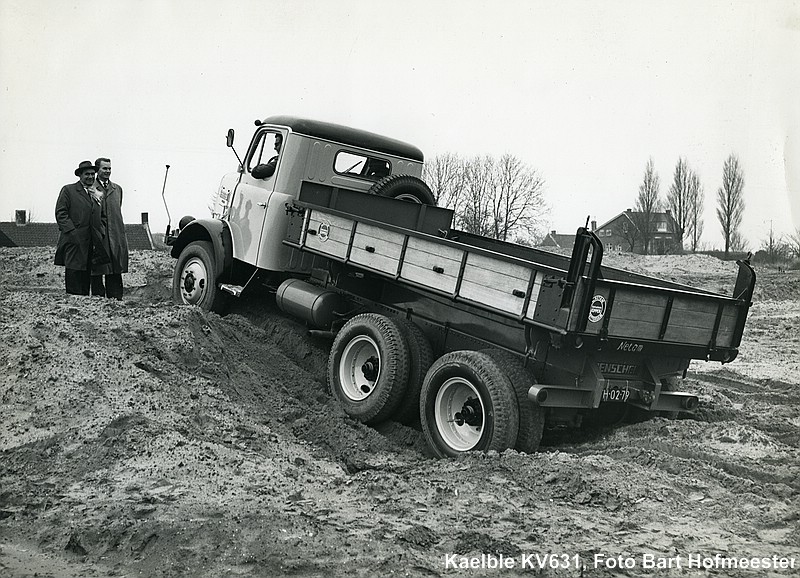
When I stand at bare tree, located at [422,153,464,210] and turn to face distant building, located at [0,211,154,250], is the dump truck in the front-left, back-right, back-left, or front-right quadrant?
front-left

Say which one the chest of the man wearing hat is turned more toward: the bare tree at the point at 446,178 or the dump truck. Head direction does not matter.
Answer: the dump truck

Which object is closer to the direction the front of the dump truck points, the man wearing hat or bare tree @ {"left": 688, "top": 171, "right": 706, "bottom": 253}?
the man wearing hat

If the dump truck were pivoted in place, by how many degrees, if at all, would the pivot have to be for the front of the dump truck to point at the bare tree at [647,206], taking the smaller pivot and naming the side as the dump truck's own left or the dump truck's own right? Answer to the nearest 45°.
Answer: approximately 45° to the dump truck's own right

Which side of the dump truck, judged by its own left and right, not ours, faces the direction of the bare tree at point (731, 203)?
right

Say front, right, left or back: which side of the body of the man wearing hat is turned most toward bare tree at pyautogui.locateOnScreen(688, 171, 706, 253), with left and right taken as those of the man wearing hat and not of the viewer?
left

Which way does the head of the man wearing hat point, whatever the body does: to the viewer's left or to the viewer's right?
to the viewer's right

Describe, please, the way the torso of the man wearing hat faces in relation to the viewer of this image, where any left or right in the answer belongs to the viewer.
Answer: facing the viewer and to the right of the viewer

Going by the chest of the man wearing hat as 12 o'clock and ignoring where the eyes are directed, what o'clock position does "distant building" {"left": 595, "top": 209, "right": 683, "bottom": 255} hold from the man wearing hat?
The distant building is roughly at 9 o'clock from the man wearing hat.

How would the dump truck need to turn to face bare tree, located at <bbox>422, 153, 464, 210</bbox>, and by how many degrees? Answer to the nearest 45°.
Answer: approximately 45° to its right

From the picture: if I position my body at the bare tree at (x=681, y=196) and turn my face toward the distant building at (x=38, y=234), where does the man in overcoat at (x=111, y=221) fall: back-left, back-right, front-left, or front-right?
front-left

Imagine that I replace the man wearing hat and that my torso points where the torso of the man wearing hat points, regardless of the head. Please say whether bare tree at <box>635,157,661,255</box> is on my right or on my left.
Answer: on my left

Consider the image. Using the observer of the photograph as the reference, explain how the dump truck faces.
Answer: facing away from the viewer and to the left of the viewer
